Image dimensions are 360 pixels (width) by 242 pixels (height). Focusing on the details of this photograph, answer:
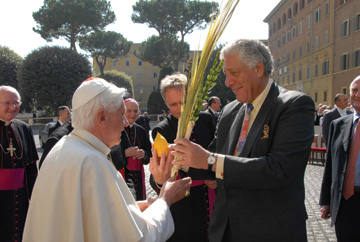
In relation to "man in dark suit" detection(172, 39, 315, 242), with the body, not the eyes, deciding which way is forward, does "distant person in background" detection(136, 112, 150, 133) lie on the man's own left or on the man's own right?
on the man's own right

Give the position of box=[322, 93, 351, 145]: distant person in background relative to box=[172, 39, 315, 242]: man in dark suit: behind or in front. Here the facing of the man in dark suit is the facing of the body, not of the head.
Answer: behind

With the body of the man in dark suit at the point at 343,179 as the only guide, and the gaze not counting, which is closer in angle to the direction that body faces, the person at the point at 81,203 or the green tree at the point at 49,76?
the person

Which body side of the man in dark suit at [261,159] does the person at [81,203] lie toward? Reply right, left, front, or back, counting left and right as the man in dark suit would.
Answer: front

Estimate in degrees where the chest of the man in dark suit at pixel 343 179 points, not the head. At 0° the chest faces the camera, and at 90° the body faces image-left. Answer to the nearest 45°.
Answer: approximately 0°

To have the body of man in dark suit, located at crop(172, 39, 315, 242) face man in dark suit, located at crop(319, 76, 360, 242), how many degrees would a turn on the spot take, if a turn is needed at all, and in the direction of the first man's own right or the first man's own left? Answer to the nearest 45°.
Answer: approximately 180°

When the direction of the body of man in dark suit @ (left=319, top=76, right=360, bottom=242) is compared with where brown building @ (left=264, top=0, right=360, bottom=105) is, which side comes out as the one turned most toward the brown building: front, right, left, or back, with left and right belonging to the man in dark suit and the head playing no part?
back

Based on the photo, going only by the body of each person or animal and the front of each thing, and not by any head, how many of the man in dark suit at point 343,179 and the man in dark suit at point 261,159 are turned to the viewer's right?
0

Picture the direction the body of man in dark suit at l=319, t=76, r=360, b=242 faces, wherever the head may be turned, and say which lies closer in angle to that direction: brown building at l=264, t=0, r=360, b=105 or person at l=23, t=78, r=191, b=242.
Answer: the person

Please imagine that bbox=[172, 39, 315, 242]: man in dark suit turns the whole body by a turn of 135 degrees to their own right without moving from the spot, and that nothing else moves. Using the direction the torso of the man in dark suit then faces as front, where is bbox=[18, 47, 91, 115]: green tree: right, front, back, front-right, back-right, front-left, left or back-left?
front-left

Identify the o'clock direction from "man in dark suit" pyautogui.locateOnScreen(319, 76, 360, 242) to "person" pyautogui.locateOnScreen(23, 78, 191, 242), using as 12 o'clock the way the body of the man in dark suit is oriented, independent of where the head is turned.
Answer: The person is roughly at 1 o'clock from the man in dark suit.

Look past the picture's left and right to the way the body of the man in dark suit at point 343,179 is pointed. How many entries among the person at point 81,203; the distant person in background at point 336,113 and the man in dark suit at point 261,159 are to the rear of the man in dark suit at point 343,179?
1

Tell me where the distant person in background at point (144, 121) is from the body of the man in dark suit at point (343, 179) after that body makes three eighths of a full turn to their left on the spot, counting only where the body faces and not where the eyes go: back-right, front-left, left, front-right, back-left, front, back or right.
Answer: left

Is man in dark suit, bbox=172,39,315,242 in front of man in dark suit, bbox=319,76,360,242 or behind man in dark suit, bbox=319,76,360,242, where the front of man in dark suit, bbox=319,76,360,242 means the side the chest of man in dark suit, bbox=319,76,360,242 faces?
in front

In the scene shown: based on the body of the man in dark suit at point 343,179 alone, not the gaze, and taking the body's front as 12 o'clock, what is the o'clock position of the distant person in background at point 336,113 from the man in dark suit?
The distant person in background is roughly at 6 o'clock from the man in dark suit.

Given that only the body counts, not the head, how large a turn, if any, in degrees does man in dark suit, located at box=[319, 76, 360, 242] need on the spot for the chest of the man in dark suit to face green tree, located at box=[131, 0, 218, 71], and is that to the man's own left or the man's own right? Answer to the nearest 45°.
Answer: approximately 135° to the man's own right

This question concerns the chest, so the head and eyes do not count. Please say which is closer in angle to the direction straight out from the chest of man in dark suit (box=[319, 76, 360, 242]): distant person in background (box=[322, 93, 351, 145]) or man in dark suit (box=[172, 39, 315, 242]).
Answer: the man in dark suit
